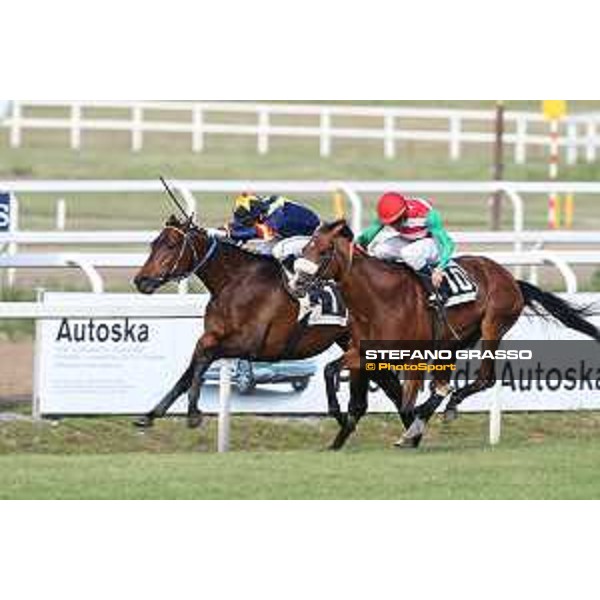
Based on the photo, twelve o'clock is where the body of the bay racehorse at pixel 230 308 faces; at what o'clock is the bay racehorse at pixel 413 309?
the bay racehorse at pixel 413 309 is roughly at 6 o'clock from the bay racehorse at pixel 230 308.

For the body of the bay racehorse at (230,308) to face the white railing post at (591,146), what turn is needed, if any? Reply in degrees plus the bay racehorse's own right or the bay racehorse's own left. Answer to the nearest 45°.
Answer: approximately 90° to the bay racehorse's own right

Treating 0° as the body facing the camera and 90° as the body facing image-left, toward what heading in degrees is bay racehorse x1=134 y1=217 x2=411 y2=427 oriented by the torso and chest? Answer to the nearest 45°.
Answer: approximately 90°

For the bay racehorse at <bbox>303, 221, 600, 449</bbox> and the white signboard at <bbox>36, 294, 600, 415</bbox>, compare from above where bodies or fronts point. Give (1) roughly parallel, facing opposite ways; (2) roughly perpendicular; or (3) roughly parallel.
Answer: roughly perpendicular

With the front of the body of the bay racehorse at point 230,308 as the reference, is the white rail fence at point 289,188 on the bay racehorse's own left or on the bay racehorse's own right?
on the bay racehorse's own right

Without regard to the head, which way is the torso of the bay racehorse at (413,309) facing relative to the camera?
to the viewer's left

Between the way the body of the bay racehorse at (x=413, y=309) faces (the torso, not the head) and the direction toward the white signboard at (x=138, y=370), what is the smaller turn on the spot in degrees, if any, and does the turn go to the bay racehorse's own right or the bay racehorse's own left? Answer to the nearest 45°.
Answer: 0° — it already faces it

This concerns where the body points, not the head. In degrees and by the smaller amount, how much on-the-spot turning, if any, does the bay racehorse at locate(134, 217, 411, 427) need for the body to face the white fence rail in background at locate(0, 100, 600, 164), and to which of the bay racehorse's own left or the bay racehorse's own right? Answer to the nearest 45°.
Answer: approximately 90° to the bay racehorse's own right
